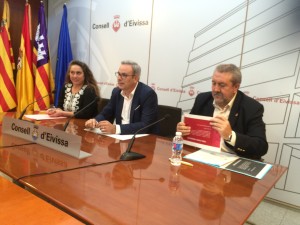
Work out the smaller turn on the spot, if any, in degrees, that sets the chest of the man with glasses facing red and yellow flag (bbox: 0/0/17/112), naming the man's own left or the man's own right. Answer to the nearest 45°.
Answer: approximately 90° to the man's own right

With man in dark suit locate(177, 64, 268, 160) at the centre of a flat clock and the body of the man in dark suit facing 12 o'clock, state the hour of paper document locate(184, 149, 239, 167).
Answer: The paper document is roughly at 11 o'clock from the man in dark suit.

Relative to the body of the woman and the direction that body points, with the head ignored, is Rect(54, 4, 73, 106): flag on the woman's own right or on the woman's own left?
on the woman's own right

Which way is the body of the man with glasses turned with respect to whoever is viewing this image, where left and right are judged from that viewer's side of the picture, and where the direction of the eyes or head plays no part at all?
facing the viewer and to the left of the viewer

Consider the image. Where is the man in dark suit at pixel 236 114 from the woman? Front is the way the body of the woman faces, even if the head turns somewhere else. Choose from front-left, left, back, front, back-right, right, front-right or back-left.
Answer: left

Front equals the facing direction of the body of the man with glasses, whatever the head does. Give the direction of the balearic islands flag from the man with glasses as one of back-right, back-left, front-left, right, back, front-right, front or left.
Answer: right

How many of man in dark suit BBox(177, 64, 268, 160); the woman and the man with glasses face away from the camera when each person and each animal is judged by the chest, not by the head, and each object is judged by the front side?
0

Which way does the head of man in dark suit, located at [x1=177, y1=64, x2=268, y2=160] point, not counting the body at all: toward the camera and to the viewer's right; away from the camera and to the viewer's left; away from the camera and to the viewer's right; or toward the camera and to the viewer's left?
toward the camera and to the viewer's left

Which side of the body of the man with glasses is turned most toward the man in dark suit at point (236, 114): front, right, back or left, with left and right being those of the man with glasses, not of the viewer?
left

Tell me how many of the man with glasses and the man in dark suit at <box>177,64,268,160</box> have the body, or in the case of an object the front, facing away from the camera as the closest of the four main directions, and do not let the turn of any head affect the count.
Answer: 0

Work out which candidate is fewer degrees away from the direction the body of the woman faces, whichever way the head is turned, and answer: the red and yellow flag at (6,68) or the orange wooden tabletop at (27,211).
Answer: the orange wooden tabletop

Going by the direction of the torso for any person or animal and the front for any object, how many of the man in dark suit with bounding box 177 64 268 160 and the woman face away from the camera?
0

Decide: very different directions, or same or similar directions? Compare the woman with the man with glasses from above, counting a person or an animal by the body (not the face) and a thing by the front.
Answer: same or similar directions
